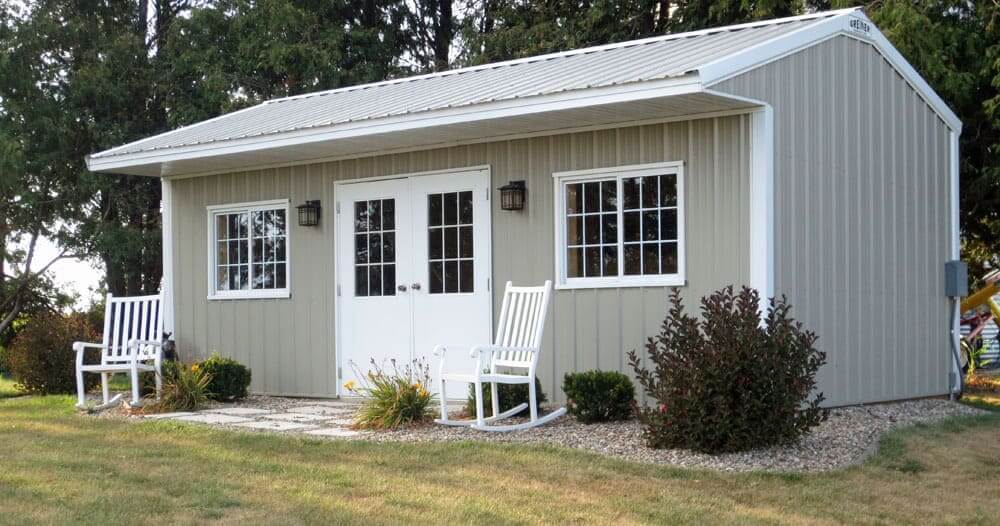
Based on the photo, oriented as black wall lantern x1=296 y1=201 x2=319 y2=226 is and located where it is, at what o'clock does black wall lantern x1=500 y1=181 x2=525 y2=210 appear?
black wall lantern x1=500 y1=181 x2=525 y2=210 is roughly at 9 o'clock from black wall lantern x1=296 y1=201 x2=319 y2=226.

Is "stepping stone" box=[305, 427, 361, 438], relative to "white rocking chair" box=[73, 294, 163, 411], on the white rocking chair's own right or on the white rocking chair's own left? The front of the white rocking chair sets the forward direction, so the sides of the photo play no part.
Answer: on the white rocking chair's own left

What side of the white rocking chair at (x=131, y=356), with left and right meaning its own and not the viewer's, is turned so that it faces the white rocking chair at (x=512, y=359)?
left

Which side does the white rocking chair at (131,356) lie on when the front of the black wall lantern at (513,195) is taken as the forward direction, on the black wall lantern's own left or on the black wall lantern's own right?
on the black wall lantern's own right

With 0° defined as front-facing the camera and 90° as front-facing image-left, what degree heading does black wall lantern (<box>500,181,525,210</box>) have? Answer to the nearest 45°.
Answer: approximately 45°

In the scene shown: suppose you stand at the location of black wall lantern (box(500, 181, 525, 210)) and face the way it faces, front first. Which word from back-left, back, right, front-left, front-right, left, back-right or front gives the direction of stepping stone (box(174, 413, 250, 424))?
front-right

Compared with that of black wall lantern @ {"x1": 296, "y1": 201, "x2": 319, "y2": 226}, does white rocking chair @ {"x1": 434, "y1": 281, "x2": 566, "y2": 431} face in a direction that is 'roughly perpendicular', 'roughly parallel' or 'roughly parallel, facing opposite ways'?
roughly parallel

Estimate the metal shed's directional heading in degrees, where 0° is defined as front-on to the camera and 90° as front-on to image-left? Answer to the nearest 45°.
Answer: approximately 45°

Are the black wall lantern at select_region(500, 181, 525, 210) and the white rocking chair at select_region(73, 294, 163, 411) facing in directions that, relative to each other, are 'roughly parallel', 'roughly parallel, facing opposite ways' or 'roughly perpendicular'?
roughly parallel

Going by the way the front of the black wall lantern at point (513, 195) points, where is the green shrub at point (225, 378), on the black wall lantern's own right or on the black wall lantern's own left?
on the black wall lantern's own right

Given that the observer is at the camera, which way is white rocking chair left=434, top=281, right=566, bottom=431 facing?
facing the viewer and to the left of the viewer

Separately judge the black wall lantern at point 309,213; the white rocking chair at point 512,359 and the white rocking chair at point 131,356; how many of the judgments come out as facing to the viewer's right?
0
